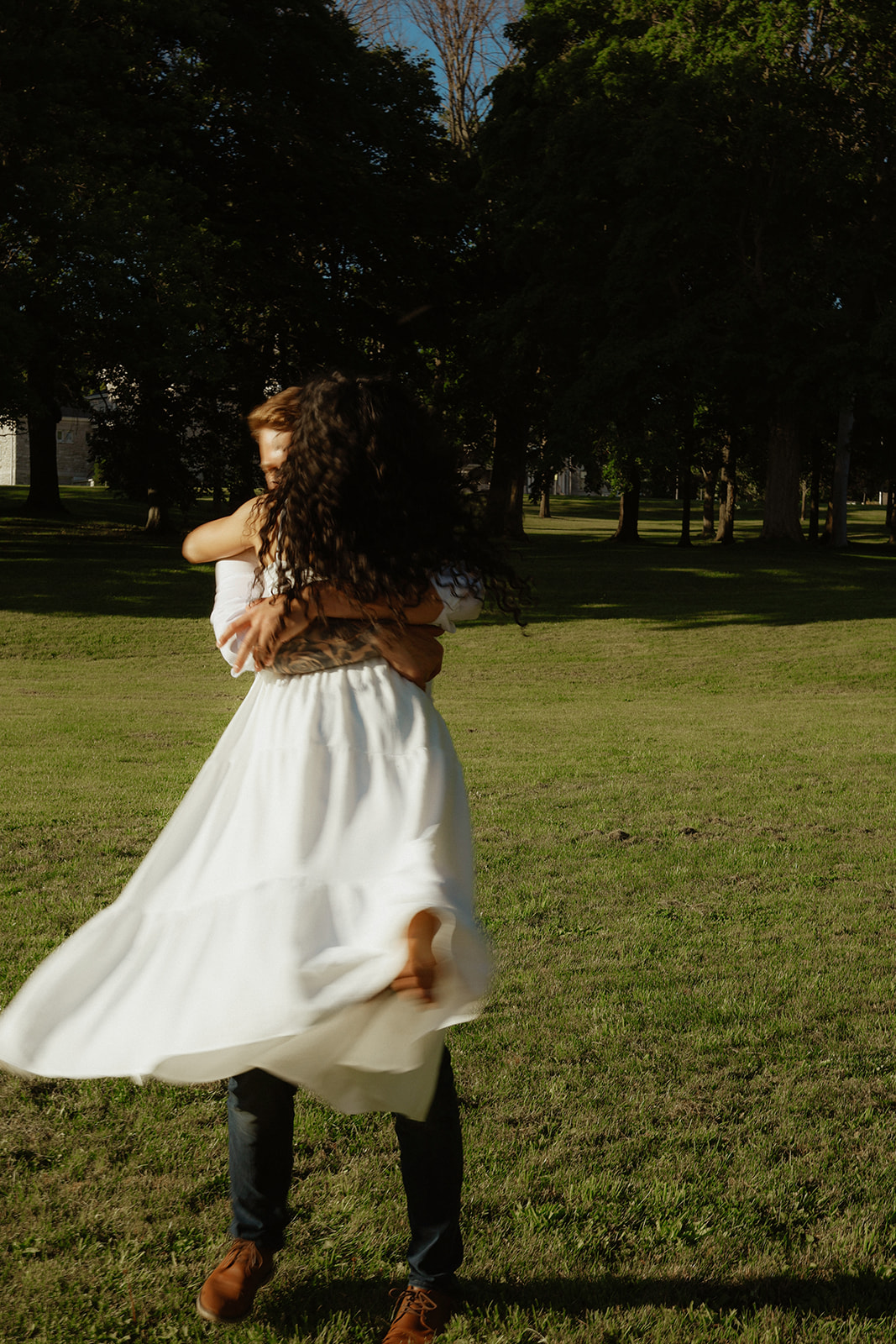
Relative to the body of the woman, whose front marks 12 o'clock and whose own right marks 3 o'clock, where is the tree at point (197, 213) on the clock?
The tree is roughly at 12 o'clock from the woman.

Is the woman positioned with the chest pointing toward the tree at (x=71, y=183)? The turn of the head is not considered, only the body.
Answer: yes

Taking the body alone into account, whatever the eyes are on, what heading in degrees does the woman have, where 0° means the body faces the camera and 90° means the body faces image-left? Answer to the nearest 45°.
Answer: approximately 180°

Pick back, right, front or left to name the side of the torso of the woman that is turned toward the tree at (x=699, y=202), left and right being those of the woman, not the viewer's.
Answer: front

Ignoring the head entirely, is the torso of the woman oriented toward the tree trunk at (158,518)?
yes
